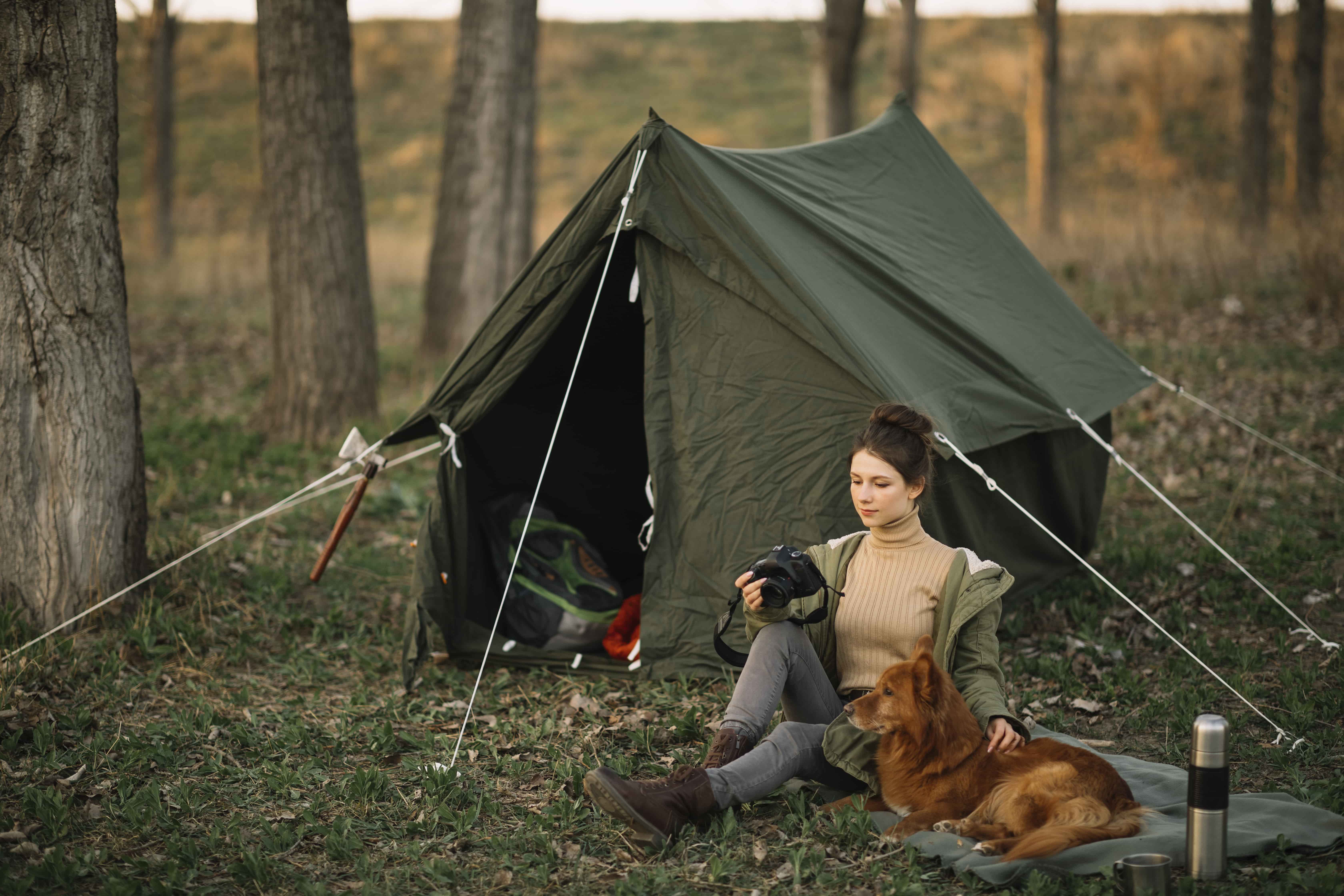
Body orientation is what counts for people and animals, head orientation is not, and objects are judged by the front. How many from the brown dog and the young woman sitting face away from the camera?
0

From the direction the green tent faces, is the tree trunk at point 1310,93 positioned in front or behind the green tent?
behind

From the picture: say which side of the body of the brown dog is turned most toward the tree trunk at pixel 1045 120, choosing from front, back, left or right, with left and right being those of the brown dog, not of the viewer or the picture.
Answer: right

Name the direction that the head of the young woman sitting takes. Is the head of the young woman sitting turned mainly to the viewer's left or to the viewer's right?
to the viewer's left

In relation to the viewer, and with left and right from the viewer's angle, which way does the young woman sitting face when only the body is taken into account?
facing the viewer and to the left of the viewer

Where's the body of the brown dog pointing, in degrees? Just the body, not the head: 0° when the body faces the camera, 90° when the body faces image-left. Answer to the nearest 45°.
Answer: approximately 90°

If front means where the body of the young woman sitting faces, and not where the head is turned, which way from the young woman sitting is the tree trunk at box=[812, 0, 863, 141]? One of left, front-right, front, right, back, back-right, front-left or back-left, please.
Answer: back-right

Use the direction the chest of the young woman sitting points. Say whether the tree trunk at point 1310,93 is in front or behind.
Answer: behind

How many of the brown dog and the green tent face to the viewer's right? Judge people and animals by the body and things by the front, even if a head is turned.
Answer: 0
